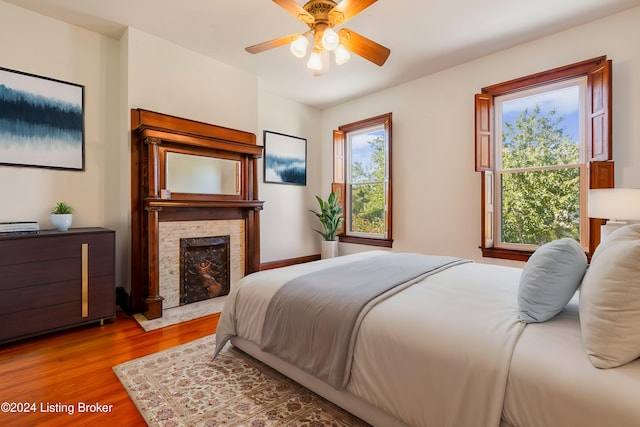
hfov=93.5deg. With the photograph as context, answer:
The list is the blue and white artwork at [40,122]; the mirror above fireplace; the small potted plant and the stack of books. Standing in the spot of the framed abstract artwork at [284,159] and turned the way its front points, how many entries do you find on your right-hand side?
4

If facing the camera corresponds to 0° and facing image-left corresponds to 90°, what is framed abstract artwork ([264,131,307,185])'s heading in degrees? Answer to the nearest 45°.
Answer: approximately 315°

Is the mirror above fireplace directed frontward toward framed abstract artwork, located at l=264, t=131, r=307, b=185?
no

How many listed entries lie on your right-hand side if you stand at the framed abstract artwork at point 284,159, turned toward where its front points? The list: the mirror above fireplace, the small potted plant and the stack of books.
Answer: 3

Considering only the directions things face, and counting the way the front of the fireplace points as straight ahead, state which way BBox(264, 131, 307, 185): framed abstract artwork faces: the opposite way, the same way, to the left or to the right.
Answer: the same way

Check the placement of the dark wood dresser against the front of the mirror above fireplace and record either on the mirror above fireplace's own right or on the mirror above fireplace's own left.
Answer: on the mirror above fireplace's own right

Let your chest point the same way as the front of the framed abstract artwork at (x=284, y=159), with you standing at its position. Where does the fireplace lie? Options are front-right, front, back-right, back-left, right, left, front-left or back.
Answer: right

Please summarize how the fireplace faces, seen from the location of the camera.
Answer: facing the viewer and to the right of the viewer

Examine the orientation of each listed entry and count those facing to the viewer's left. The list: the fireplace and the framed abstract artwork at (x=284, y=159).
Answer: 0

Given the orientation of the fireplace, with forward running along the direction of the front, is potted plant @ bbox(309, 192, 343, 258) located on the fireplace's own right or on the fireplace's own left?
on the fireplace's own left

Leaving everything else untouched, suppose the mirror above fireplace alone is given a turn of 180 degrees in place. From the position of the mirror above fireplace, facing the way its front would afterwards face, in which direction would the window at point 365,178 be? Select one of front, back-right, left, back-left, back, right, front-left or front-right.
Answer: back-right

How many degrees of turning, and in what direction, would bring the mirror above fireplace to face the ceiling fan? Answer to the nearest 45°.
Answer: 0° — it already faces it

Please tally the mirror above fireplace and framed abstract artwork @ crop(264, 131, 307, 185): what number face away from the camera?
0

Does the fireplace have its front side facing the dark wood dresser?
no

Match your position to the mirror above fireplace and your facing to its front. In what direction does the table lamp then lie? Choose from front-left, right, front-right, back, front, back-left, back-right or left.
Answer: front

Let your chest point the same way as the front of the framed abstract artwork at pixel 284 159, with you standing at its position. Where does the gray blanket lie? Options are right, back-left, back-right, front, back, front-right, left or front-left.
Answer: front-right

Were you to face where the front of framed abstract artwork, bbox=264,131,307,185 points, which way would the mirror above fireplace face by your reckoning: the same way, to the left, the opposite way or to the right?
the same way
